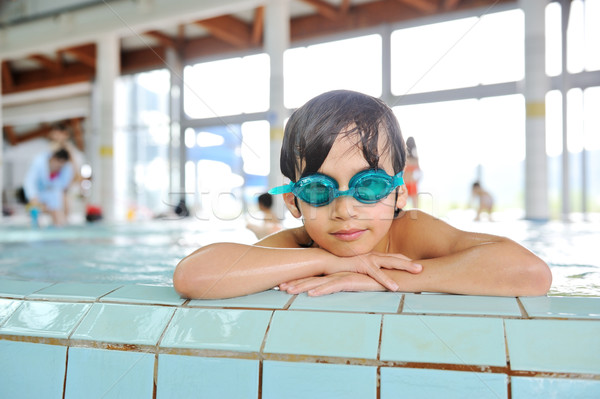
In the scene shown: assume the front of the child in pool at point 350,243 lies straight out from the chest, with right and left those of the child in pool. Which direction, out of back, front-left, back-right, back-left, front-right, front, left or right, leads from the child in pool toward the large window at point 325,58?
back

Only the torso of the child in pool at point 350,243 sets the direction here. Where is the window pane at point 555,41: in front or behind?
behind

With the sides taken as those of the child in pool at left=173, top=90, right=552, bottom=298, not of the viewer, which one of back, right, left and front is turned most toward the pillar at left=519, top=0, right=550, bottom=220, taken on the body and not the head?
back

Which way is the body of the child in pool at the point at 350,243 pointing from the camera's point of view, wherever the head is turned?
toward the camera

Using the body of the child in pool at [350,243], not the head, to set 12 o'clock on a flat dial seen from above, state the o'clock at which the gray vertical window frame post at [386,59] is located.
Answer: The gray vertical window frame post is roughly at 6 o'clock from the child in pool.

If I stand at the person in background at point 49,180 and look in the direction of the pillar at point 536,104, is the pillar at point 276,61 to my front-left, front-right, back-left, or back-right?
front-left

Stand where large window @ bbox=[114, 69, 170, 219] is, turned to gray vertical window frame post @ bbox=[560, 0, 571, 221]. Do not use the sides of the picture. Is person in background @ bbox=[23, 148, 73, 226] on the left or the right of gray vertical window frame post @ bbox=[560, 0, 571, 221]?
right

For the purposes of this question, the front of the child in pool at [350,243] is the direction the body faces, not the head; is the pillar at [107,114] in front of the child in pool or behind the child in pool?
behind

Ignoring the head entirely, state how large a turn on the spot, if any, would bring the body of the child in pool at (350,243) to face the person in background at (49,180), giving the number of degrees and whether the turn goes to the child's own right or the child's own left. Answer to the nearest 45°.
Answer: approximately 135° to the child's own right

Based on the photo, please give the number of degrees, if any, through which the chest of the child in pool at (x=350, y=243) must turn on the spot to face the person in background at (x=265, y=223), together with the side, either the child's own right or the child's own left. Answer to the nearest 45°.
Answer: approximately 180°

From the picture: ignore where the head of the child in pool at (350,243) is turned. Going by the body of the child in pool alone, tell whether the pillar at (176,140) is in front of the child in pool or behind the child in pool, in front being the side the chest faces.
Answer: behind

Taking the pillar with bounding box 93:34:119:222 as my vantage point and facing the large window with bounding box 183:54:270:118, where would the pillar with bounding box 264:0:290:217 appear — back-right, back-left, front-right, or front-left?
front-right

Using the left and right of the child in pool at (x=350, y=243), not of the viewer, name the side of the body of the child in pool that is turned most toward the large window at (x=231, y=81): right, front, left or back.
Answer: back
